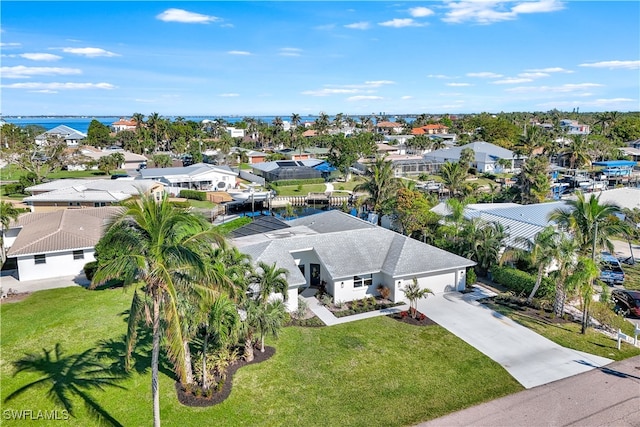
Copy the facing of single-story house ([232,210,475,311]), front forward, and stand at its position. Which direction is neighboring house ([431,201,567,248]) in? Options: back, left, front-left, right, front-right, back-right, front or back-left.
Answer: left

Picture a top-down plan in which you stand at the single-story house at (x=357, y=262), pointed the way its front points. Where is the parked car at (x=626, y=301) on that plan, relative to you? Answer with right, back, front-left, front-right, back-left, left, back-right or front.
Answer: front-left

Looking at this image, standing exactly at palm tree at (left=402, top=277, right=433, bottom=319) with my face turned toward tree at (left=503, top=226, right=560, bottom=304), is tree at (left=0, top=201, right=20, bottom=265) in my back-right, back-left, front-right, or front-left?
back-left

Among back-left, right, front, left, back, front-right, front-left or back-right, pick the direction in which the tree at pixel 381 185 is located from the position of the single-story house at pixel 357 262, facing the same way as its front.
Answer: back-left

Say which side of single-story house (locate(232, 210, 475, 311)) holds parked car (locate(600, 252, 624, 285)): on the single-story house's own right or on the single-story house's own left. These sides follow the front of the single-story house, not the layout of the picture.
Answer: on the single-story house's own left

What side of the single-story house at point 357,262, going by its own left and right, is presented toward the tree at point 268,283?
right

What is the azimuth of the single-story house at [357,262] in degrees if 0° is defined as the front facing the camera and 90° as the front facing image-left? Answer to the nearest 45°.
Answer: approximately 315°

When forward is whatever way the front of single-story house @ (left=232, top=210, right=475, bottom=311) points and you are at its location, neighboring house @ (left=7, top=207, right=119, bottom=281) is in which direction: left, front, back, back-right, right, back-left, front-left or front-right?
back-right

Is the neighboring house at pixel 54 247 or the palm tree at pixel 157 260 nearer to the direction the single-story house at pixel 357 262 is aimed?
the palm tree

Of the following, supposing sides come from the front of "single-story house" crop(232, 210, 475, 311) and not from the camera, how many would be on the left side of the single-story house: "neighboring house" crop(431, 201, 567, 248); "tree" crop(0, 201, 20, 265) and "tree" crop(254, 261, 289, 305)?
1

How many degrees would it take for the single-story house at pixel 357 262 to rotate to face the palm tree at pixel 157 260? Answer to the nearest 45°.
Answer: approximately 45° to its right

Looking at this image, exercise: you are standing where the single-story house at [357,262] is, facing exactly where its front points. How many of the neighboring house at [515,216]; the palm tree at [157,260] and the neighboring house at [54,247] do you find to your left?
1

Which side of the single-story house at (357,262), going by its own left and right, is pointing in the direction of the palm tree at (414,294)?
front
